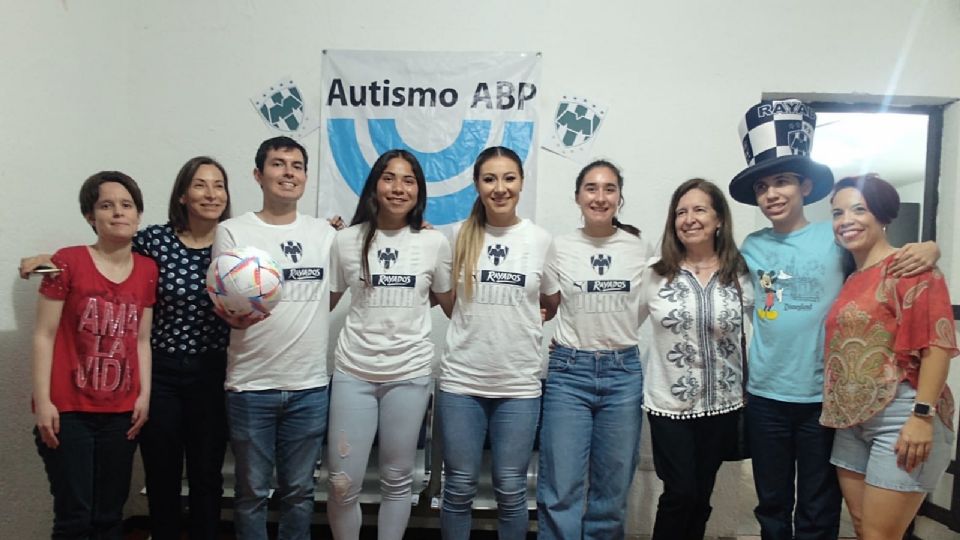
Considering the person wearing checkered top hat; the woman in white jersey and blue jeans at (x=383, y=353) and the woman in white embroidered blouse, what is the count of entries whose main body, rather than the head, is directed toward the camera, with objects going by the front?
3

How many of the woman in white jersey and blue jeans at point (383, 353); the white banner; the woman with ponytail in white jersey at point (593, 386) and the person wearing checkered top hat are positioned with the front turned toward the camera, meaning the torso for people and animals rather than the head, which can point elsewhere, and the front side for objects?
4

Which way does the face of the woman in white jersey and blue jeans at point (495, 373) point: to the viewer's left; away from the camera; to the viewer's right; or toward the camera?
toward the camera

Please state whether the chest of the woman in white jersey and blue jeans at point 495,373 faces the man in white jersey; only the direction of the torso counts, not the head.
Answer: no

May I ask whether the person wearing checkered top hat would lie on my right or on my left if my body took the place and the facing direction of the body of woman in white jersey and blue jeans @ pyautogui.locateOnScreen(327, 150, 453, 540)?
on my left

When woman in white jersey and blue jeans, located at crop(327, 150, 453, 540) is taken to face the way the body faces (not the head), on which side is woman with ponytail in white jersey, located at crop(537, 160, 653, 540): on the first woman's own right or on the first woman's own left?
on the first woman's own left

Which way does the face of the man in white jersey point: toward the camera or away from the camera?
toward the camera

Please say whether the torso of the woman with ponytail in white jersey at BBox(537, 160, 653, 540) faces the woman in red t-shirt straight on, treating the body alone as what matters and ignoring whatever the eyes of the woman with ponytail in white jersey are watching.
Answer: no

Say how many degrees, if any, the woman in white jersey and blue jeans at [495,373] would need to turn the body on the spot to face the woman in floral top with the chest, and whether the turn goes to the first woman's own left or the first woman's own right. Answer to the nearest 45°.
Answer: approximately 90° to the first woman's own left

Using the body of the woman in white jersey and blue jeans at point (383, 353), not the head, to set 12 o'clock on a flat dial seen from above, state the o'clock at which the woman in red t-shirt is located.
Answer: The woman in red t-shirt is roughly at 3 o'clock from the woman in white jersey and blue jeans.

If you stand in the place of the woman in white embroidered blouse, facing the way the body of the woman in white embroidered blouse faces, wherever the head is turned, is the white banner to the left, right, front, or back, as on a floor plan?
right

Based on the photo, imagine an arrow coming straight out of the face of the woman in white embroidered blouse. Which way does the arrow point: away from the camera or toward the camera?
toward the camera

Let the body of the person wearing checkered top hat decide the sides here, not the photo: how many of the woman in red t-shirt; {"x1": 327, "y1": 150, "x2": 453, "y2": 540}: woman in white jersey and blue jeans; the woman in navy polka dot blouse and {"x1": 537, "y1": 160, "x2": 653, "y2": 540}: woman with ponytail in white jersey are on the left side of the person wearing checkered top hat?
0

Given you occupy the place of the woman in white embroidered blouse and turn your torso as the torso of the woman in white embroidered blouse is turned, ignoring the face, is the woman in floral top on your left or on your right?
on your left

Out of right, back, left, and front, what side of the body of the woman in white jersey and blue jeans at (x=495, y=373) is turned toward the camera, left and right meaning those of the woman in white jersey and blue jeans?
front

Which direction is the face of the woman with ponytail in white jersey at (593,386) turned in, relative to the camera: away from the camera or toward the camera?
toward the camera

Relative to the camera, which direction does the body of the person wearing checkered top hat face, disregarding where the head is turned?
toward the camera

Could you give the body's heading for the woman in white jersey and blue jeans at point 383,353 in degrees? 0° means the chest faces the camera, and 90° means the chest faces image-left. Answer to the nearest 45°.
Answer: approximately 0°
